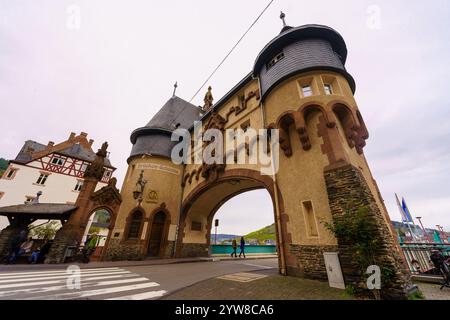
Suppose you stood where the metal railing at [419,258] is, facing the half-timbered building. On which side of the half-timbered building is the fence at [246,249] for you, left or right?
right

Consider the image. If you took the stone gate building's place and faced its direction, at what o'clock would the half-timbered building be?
The half-timbered building is roughly at 2 o'clock from the stone gate building.

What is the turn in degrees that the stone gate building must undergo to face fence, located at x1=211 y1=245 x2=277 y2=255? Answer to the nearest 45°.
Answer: approximately 135° to its right

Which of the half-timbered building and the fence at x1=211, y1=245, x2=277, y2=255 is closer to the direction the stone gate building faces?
the half-timbered building

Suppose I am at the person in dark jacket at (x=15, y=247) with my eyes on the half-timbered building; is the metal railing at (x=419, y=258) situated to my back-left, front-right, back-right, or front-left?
back-right

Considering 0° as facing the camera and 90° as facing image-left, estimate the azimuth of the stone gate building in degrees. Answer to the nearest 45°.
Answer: approximately 45°
